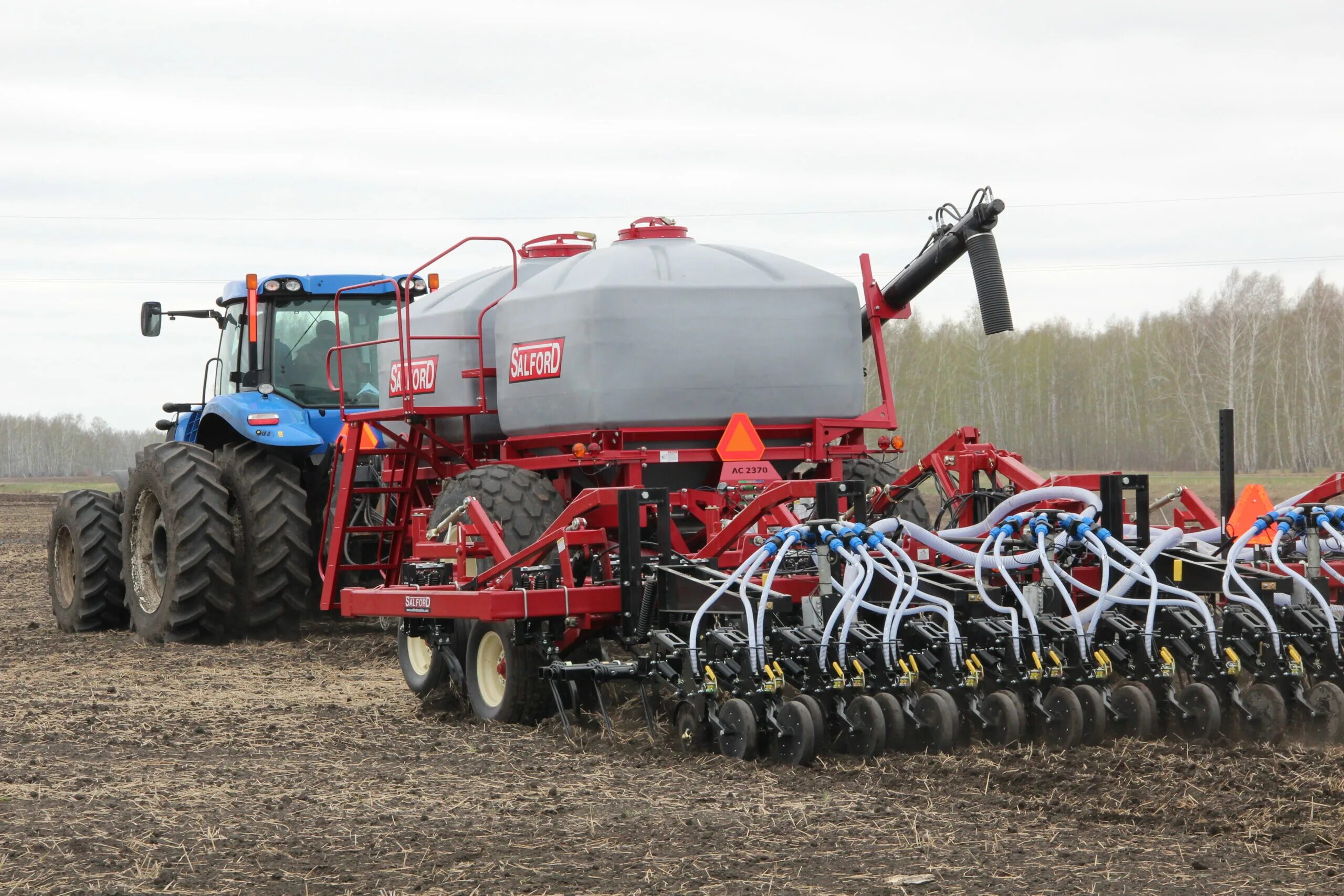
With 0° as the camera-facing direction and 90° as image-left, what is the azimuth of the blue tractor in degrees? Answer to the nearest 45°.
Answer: approximately 135°

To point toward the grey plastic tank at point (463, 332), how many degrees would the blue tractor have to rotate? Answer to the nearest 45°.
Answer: approximately 180°

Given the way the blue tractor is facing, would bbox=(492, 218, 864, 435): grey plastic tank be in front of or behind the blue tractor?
behind
